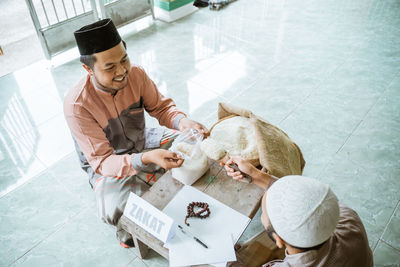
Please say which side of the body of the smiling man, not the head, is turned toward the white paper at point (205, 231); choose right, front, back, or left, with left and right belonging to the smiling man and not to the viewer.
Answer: front

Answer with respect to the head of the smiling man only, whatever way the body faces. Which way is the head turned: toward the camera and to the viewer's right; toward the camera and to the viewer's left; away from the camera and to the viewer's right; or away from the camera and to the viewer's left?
toward the camera and to the viewer's right

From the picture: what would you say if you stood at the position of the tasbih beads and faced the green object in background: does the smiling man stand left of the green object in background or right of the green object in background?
left

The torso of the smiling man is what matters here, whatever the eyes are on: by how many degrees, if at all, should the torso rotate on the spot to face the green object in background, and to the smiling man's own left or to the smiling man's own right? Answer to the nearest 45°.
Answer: approximately 135° to the smiling man's own left

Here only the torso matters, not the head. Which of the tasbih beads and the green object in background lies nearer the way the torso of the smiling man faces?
the tasbih beads

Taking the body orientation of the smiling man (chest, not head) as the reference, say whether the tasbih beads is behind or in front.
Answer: in front

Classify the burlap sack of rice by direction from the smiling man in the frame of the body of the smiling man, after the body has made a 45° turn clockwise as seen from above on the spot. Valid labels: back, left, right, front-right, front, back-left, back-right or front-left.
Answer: left

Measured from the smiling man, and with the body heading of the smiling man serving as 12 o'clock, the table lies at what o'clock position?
The table is roughly at 12 o'clock from the smiling man.

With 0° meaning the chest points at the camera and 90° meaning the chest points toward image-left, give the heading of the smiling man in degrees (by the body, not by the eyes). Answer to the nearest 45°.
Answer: approximately 315°

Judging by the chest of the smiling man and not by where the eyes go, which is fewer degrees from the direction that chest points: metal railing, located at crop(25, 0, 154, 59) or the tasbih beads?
the tasbih beads

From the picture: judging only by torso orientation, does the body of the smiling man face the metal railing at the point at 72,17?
no

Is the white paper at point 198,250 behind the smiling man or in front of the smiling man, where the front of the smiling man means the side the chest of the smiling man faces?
in front

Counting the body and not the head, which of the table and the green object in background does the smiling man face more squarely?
the table

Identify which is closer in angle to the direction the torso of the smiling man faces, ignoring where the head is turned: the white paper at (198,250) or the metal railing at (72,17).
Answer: the white paper
